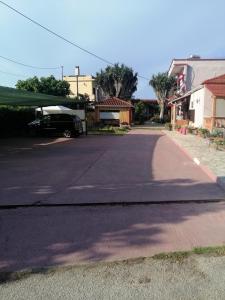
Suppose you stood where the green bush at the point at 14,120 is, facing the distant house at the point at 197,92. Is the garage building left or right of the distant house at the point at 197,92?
left

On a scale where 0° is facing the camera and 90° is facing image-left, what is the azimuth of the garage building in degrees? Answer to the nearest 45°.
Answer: approximately 0°

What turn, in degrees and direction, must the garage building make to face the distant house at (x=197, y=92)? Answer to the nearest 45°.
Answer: approximately 45° to its left

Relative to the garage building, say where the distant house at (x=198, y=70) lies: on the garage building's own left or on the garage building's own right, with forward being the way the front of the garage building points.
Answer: on the garage building's own left

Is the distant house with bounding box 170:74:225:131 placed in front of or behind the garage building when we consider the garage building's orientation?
in front

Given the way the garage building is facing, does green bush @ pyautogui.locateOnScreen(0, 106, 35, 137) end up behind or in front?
in front
